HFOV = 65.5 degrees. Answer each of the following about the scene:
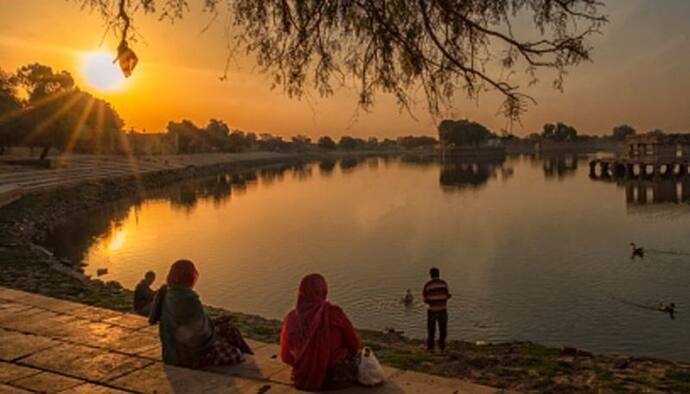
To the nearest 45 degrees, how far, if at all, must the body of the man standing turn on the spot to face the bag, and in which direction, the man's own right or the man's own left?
approximately 180°

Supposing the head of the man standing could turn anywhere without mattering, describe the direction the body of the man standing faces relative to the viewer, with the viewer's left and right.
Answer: facing away from the viewer

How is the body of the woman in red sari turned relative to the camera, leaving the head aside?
away from the camera

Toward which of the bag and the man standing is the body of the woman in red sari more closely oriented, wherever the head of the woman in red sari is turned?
the man standing

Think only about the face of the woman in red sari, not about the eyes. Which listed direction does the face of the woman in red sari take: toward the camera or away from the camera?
away from the camera

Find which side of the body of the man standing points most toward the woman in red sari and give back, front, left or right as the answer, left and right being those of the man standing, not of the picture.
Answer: back

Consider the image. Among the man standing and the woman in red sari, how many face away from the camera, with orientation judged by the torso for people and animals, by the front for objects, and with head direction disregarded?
2

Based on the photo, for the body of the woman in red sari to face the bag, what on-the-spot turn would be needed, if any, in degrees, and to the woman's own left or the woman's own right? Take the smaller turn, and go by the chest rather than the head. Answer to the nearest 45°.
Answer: approximately 90° to the woman's own right
